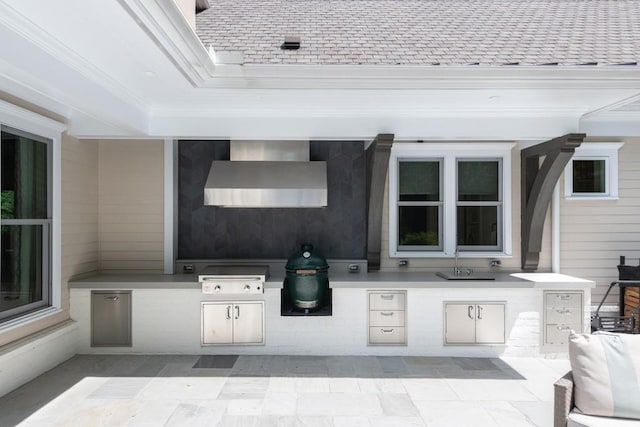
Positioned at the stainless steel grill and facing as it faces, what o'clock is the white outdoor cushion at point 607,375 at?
The white outdoor cushion is roughly at 11 o'clock from the stainless steel grill.

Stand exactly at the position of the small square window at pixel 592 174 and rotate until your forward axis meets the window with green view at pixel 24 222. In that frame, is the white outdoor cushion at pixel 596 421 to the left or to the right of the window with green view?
left

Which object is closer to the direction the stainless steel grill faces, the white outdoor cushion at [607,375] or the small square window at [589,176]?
the white outdoor cushion

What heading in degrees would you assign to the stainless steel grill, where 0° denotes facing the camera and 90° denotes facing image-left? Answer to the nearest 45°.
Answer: approximately 0°

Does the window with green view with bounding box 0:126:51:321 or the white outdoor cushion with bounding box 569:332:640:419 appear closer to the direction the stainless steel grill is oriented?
the white outdoor cushion

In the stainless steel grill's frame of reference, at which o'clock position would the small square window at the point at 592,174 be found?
The small square window is roughly at 9 o'clock from the stainless steel grill.

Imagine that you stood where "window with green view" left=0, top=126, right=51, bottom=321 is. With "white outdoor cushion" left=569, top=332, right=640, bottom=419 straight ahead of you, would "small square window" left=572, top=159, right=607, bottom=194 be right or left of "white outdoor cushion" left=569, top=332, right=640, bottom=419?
left

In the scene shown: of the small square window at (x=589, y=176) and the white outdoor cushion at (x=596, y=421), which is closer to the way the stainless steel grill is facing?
the white outdoor cushion

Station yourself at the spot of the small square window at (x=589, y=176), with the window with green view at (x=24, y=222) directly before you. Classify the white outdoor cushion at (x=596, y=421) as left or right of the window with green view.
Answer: left

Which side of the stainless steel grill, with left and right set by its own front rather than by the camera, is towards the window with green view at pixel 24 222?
right

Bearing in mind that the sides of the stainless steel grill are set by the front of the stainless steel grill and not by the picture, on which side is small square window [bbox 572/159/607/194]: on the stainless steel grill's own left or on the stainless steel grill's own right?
on the stainless steel grill's own left

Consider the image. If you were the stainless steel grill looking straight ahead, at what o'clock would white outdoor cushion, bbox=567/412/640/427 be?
The white outdoor cushion is roughly at 11 o'clock from the stainless steel grill.

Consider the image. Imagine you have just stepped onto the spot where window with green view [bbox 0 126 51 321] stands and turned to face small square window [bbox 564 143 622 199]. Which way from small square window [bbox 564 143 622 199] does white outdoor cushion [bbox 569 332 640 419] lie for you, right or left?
right
